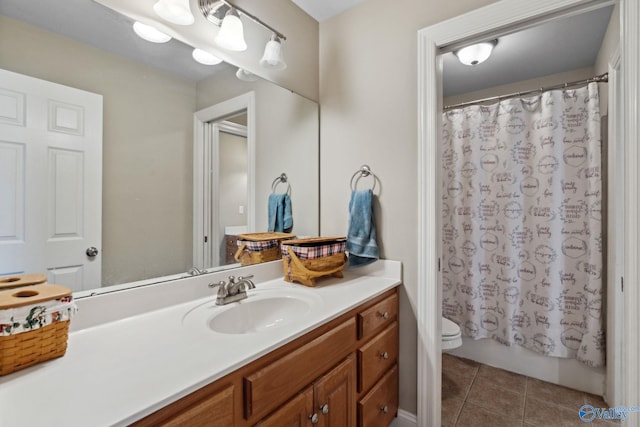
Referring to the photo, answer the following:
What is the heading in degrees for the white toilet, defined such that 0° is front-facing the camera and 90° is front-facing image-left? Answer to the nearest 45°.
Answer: approximately 270°

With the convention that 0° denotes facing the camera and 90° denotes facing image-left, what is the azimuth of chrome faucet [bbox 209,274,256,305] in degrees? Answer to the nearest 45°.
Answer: approximately 315°

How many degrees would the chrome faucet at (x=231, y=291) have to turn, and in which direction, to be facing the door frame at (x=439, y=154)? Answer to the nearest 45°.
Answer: approximately 45° to its left

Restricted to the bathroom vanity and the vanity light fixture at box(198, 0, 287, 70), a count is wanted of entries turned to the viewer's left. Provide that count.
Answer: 0

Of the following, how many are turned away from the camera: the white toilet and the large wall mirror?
0

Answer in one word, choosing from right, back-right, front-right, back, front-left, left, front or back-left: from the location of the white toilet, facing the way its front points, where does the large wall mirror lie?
back-right

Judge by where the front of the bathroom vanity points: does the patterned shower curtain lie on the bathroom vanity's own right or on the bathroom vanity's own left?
on the bathroom vanity's own left
